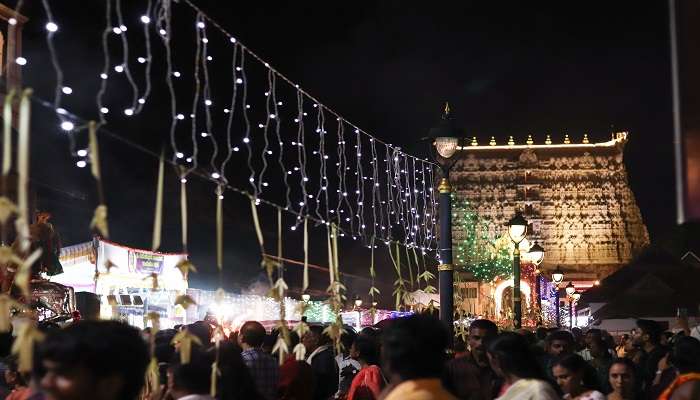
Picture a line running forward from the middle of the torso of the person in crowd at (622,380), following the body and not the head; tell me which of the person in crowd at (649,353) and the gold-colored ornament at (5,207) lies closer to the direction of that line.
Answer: the gold-colored ornament

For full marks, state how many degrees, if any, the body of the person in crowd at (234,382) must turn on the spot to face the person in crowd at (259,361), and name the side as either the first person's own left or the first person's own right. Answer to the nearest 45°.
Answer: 0° — they already face them

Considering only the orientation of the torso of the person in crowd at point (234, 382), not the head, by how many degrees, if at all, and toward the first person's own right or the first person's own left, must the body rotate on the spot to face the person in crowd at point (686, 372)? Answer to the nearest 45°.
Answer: approximately 45° to the first person's own right

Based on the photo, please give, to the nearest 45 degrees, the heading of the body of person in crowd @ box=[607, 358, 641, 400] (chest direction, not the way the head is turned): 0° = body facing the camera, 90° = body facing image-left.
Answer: approximately 0°

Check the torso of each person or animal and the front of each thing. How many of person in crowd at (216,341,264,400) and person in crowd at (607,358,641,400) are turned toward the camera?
1

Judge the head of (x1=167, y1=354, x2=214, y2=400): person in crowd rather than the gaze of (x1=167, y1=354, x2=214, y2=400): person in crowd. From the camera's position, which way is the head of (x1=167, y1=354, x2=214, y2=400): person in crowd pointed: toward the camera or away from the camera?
away from the camera

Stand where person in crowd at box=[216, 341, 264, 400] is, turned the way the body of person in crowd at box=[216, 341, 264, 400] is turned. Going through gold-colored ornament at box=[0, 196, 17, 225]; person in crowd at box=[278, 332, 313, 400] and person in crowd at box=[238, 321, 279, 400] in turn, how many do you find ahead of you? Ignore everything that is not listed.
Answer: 2

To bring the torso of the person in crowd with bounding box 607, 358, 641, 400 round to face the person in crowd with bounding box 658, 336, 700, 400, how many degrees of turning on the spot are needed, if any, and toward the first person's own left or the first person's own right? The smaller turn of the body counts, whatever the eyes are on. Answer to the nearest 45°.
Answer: approximately 45° to the first person's own left

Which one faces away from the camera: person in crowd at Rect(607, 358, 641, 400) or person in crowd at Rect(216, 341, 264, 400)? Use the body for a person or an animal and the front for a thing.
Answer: person in crowd at Rect(216, 341, 264, 400)

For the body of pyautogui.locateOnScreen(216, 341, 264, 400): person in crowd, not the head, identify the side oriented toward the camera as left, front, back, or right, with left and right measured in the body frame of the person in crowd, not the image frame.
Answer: back

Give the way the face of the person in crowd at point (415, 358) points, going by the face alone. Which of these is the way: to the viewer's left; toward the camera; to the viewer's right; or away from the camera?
away from the camera
